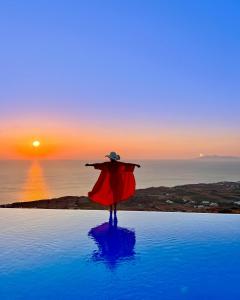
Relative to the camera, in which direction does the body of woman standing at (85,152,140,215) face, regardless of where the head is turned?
away from the camera
